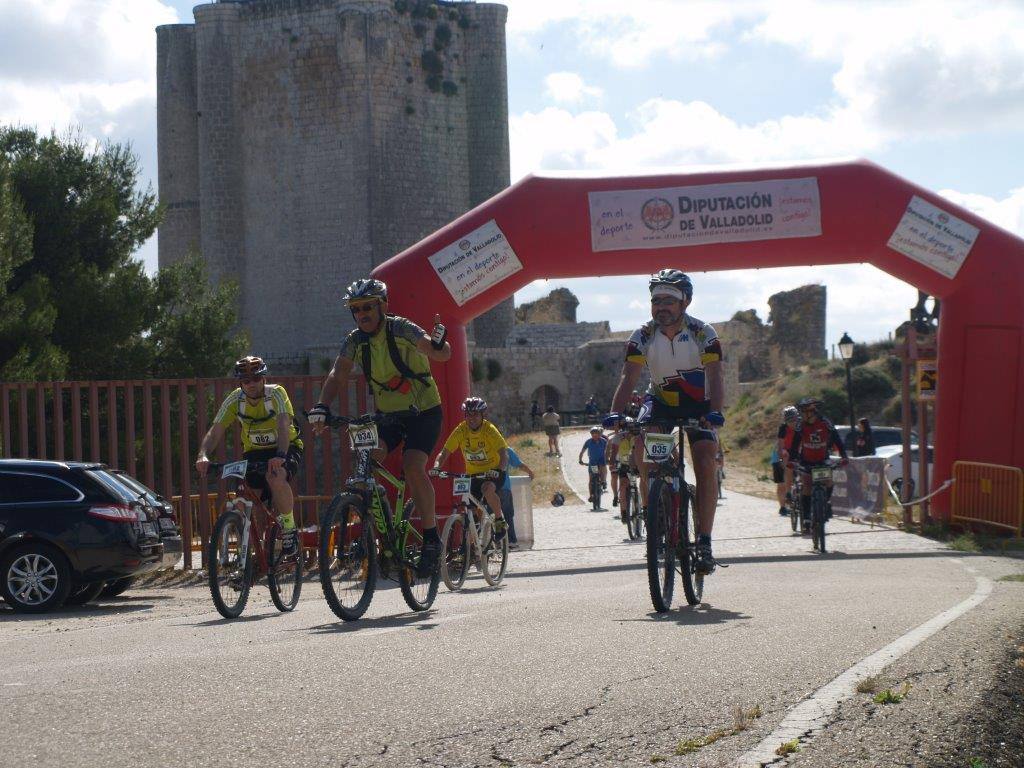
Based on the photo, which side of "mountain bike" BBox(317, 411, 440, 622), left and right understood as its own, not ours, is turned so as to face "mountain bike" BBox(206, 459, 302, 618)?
right

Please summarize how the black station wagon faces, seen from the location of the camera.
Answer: facing to the left of the viewer

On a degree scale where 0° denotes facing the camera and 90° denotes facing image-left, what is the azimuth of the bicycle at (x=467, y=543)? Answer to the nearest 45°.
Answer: approximately 45°

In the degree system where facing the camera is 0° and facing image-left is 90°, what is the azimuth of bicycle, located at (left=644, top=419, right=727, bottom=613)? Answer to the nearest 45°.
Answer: approximately 0°

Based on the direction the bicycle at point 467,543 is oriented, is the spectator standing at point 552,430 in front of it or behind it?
behind

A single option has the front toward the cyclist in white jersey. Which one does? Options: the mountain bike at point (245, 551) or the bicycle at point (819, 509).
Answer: the bicycle

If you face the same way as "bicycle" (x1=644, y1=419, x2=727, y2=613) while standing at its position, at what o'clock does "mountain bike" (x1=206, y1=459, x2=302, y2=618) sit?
The mountain bike is roughly at 4 o'clock from the bicycle.

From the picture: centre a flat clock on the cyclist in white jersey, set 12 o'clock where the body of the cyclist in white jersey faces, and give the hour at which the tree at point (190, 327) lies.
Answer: The tree is roughly at 5 o'clock from the cyclist in white jersey.

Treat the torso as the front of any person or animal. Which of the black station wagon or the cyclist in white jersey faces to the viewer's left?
the black station wagon

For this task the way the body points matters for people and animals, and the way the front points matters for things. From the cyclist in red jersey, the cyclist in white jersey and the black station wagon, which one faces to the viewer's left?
the black station wagon

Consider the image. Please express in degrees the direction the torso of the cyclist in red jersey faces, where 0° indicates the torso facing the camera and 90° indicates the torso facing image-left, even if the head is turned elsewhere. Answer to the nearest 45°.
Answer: approximately 0°
